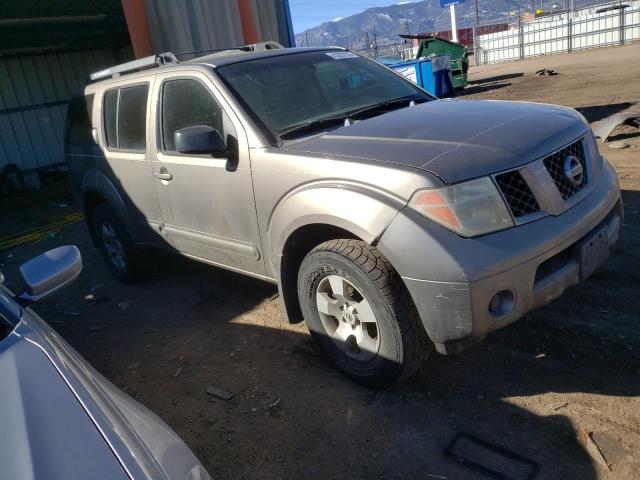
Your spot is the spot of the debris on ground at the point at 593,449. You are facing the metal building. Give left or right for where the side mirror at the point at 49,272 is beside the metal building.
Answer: left

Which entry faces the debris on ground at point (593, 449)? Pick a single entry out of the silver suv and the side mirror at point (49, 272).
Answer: the silver suv

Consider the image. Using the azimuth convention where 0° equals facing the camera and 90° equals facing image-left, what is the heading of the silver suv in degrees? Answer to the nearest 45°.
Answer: approximately 315°

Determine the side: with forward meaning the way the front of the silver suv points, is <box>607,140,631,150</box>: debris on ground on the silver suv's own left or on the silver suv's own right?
on the silver suv's own left
